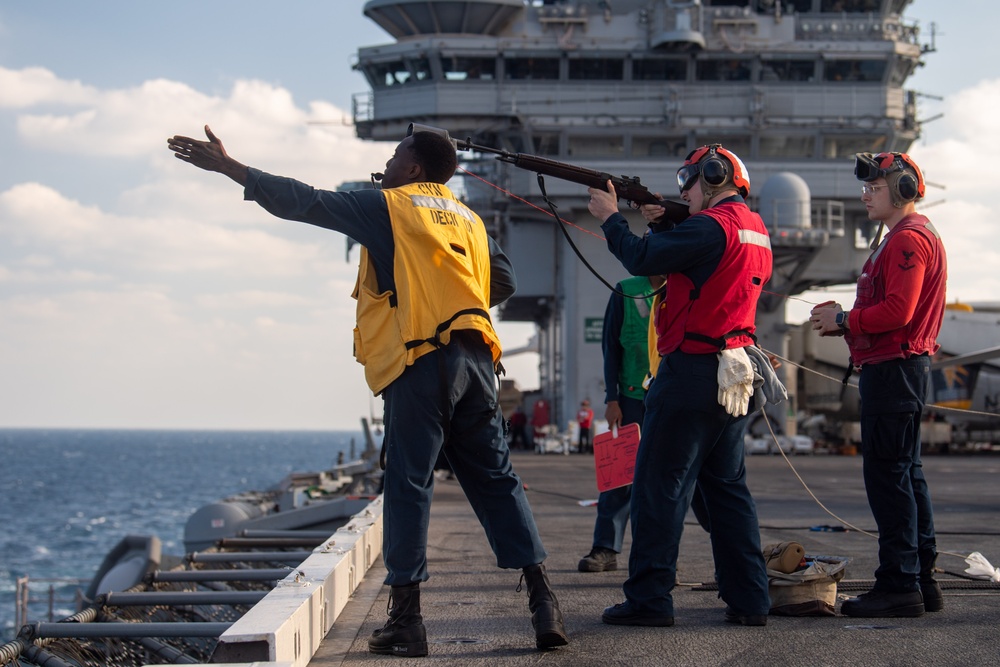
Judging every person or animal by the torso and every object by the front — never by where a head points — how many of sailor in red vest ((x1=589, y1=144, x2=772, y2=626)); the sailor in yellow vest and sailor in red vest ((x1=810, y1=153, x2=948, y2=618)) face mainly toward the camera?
0

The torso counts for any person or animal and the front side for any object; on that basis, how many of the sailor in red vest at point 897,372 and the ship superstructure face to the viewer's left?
1

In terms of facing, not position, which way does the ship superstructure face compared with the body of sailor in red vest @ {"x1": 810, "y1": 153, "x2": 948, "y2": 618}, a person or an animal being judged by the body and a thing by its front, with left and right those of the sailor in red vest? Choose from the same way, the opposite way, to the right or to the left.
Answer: to the left

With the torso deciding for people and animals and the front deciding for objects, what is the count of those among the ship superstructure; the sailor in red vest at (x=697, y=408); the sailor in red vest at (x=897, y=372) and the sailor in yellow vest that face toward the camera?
1

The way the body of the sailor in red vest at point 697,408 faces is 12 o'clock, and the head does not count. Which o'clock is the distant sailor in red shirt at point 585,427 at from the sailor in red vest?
The distant sailor in red shirt is roughly at 3 o'clock from the sailor in red vest.

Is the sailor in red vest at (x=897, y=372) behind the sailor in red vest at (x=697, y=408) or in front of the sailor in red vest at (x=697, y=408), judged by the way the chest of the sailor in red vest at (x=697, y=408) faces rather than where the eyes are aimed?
behind

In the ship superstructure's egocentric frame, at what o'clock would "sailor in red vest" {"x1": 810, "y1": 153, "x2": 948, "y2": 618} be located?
The sailor in red vest is roughly at 12 o'clock from the ship superstructure.

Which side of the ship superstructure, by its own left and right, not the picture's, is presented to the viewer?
front

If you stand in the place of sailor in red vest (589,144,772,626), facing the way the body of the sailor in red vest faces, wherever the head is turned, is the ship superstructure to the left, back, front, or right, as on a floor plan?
right

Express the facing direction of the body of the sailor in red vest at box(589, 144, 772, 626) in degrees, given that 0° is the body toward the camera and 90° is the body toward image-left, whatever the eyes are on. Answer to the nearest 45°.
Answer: approximately 90°

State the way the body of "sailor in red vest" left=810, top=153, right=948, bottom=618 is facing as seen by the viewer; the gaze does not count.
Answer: to the viewer's left
